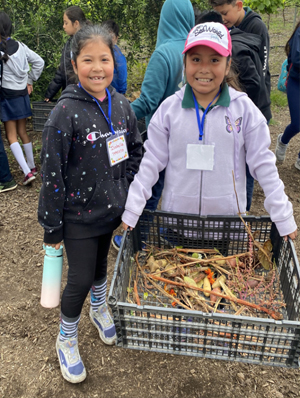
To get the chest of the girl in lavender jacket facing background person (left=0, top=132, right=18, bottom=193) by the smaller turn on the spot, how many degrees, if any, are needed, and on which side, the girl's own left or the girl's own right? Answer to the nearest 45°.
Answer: approximately 135° to the girl's own right
